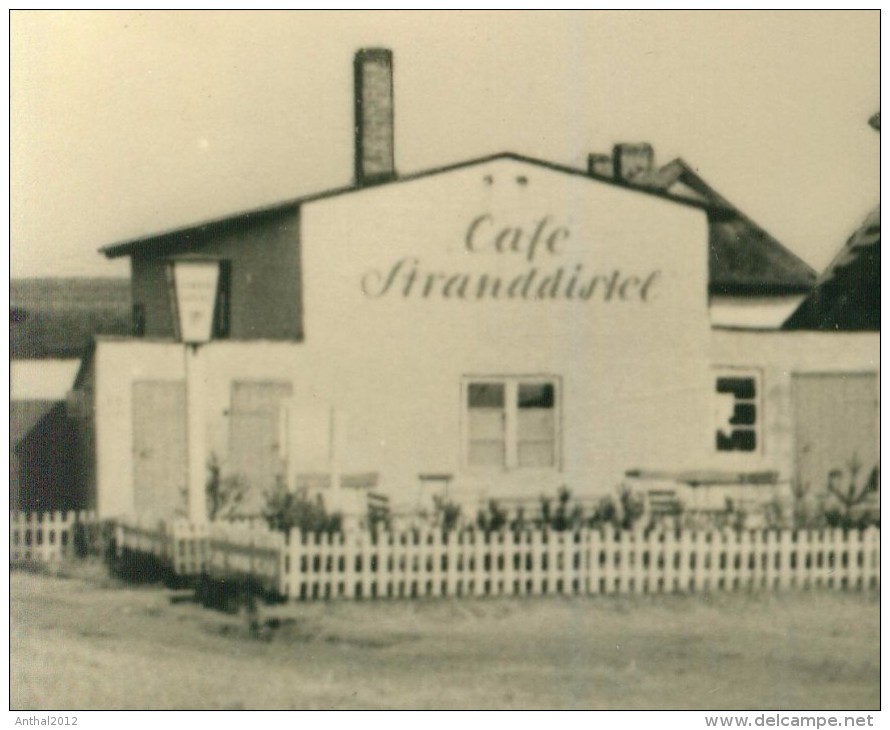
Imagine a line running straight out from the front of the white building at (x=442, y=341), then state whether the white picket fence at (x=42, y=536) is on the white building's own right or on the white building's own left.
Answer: on the white building's own right

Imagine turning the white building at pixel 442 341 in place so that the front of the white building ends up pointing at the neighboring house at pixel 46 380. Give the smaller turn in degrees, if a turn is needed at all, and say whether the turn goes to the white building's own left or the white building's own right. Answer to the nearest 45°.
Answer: approximately 90° to the white building's own right

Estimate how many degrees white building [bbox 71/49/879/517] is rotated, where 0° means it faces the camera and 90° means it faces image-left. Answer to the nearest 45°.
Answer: approximately 0°

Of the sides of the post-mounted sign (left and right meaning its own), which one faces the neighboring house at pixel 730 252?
left

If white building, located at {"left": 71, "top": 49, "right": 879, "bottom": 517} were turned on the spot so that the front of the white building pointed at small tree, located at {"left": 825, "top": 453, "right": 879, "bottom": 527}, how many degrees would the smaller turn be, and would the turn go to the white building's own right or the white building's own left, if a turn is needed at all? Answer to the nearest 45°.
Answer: approximately 90° to the white building's own left
